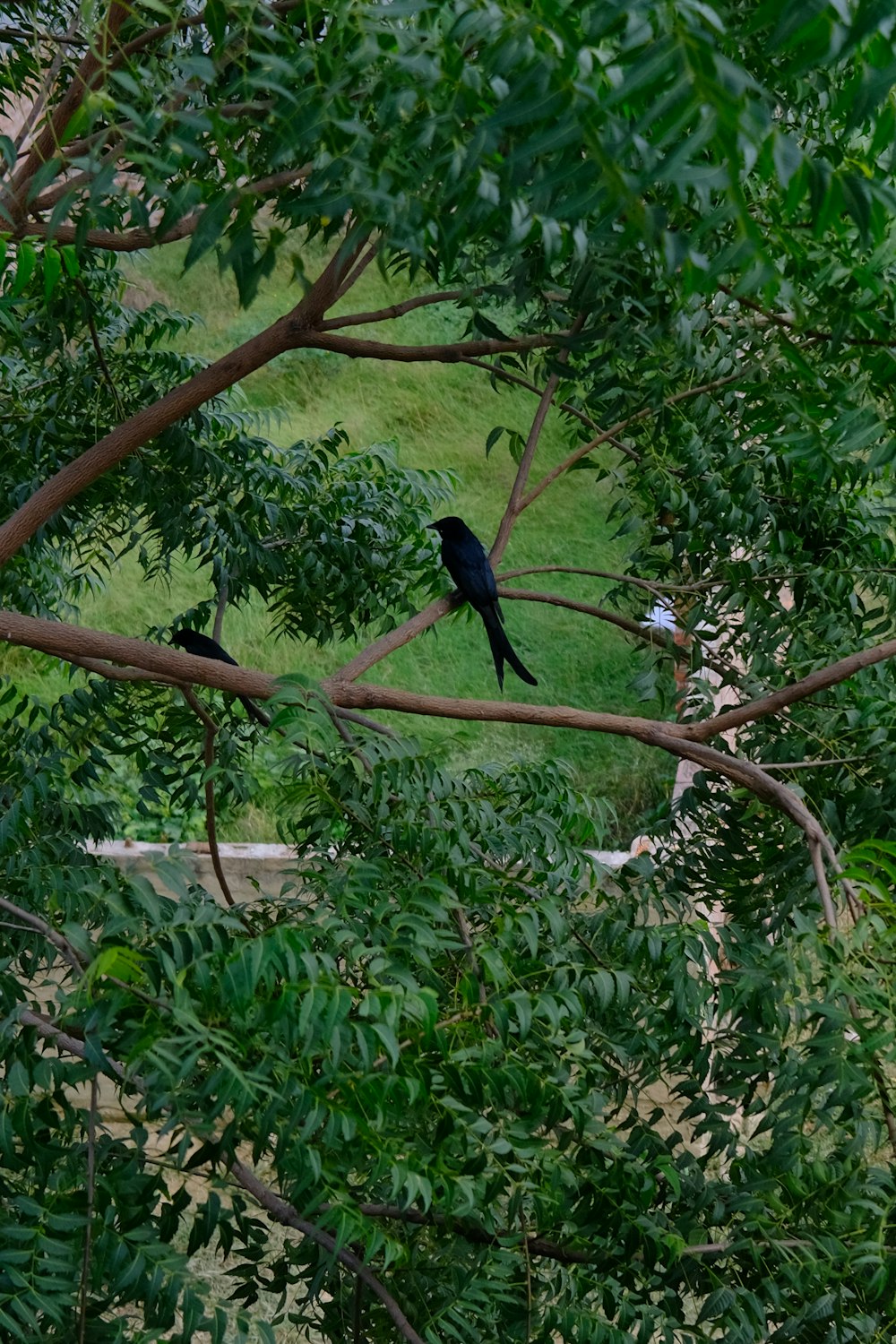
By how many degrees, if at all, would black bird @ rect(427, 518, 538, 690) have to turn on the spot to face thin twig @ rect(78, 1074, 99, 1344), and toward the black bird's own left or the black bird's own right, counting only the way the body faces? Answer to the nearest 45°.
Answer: approximately 90° to the black bird's own left

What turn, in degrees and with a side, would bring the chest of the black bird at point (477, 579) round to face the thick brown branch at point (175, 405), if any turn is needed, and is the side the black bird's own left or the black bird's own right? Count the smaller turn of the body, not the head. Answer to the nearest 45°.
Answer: approximately 45° to the black bird's own left

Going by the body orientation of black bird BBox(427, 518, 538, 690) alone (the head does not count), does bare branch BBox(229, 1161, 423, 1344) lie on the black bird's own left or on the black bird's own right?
on the black bird's own left
